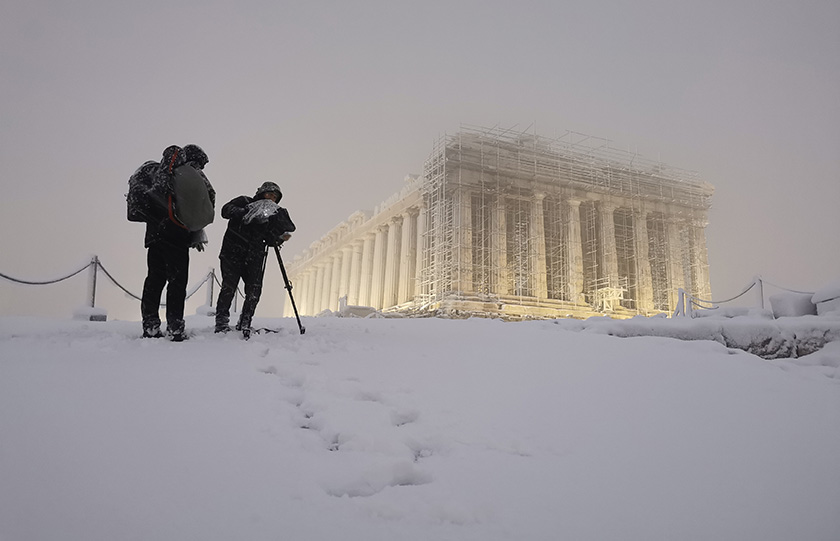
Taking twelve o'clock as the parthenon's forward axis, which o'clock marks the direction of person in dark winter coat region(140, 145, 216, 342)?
The person in dark winter coat is roughly at 2 o'clock from the parthenon.

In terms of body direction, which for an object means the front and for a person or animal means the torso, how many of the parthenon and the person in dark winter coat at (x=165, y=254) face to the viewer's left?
0

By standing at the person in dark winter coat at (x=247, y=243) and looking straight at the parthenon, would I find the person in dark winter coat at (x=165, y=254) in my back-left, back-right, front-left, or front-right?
back-left
